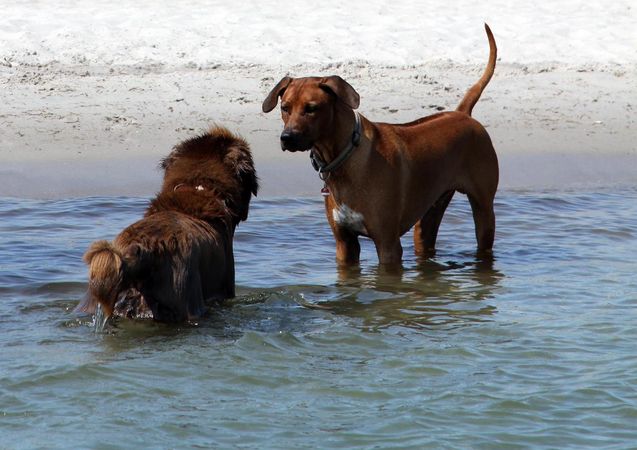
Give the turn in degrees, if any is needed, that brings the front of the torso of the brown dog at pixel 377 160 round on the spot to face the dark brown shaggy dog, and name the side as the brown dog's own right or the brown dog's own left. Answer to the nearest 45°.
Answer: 0° — it already faces it

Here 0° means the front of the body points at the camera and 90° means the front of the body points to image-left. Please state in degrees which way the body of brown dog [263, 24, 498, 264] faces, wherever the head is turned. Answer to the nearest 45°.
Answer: approximately 45°

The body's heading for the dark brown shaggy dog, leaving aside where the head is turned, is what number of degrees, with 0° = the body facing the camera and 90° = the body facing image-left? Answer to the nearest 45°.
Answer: approximately 225°

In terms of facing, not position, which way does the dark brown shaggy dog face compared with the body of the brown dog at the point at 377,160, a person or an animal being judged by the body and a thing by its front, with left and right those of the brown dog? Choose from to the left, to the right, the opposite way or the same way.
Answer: the opposite way

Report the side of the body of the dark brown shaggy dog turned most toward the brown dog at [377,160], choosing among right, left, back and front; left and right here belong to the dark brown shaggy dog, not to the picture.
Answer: front
